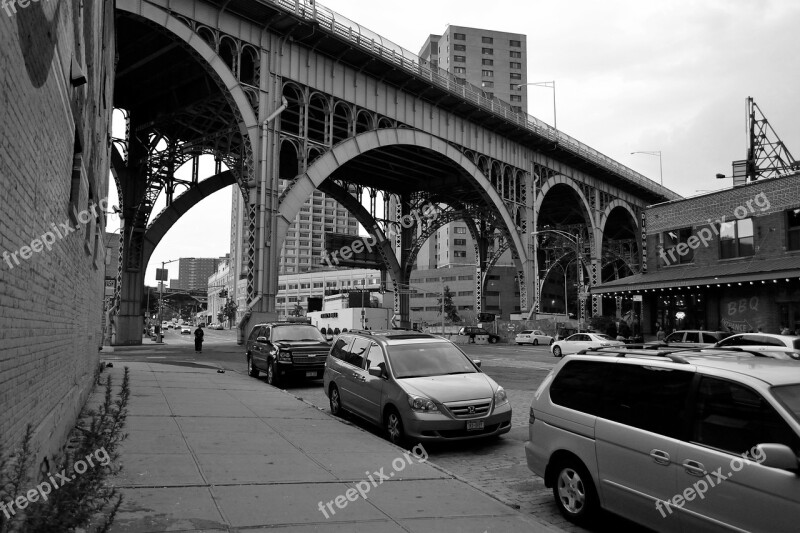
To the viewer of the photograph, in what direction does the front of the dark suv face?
facing the viewer and to the right of the viewer

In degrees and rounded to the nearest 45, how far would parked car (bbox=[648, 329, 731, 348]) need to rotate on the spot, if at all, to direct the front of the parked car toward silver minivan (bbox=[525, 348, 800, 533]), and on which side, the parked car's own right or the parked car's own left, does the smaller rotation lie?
approximately 90° to the parked car's own left

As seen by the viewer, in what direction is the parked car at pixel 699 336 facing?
to the viewer's left

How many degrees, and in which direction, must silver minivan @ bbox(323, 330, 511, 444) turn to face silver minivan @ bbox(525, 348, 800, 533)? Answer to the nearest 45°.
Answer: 0° — it already faces it

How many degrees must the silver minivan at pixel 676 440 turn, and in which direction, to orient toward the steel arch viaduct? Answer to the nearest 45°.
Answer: approximately 180°

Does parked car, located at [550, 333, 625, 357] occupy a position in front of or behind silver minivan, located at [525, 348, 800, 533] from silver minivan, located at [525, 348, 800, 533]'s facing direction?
behind

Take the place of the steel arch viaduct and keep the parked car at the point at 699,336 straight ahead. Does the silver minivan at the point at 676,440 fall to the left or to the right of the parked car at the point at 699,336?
right

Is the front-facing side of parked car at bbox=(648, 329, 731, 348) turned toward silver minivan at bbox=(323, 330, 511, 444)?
no

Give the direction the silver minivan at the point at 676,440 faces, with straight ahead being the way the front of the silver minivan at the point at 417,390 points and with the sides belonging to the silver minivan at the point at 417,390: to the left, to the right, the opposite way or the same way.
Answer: the same way

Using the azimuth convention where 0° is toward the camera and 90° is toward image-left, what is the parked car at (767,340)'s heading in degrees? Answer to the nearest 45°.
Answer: approximately 90°

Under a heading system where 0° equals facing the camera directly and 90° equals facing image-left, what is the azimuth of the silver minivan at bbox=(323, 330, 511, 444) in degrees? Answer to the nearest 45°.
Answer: approximately 315°

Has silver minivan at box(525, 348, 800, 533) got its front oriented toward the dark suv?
no

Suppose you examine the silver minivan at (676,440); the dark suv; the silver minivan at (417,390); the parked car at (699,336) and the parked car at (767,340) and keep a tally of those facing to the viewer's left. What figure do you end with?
2
